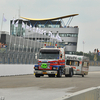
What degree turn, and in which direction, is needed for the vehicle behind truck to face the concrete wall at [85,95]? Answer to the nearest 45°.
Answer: approximately 45° to its left

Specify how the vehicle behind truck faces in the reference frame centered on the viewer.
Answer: facing the viewer and to the left of the viewer

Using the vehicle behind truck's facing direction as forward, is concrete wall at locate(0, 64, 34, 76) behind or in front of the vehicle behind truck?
in front
